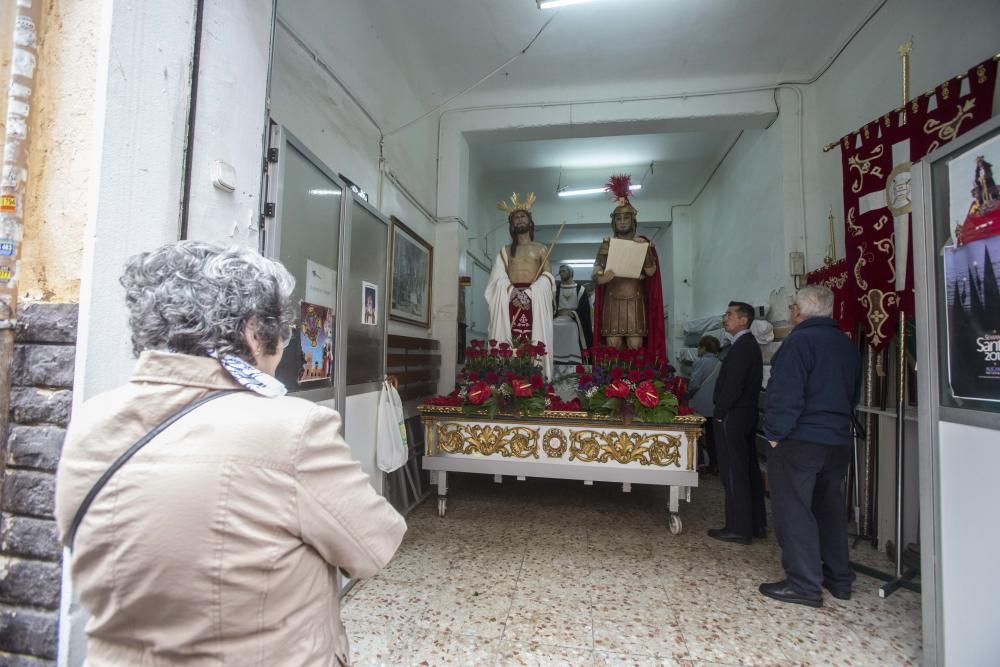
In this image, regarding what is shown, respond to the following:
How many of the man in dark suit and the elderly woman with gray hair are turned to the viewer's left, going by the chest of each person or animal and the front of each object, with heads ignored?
1

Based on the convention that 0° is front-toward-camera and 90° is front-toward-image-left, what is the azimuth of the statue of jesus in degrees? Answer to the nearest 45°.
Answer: approximately 0°

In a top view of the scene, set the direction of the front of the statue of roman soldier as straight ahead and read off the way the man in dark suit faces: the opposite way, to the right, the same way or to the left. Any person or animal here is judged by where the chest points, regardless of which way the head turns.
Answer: to the right

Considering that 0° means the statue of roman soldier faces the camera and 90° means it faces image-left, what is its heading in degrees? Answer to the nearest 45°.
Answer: approximately 0°

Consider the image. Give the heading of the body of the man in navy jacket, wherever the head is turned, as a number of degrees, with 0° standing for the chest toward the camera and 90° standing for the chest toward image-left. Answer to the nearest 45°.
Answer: approximately 135°

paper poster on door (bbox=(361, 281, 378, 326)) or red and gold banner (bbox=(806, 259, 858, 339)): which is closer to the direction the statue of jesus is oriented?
the paper poster on door

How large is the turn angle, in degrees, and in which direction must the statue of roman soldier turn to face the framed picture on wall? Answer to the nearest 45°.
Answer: approximately 45° to its right

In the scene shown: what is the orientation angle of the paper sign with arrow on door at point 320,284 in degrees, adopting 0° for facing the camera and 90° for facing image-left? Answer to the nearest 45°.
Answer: approximately 315°

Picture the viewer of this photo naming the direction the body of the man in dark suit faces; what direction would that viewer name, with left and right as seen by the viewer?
facing to the left of the viewer

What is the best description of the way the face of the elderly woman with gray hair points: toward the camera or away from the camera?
away from the camera

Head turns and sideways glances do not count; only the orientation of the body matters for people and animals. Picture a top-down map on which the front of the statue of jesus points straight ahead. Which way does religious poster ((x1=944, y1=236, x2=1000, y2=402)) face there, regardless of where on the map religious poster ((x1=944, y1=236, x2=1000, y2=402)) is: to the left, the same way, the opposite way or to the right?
to the right

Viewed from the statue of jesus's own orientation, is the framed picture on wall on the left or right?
on its right

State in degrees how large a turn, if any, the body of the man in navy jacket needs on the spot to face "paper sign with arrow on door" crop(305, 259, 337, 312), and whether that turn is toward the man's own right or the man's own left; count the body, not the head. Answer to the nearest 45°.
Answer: approximately 90° to the man's own left

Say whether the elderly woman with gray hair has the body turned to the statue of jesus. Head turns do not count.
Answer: yes
